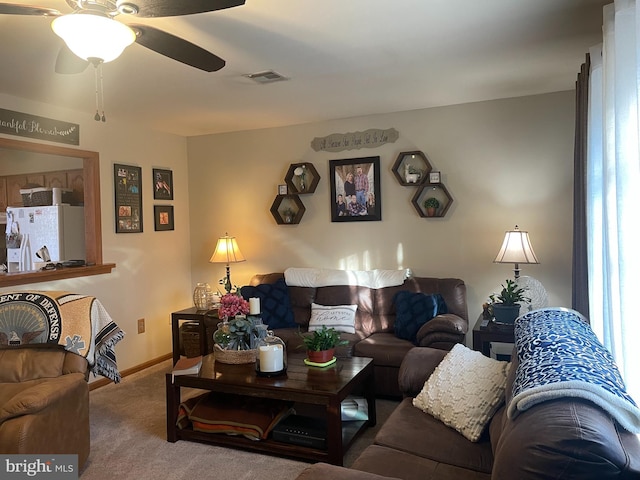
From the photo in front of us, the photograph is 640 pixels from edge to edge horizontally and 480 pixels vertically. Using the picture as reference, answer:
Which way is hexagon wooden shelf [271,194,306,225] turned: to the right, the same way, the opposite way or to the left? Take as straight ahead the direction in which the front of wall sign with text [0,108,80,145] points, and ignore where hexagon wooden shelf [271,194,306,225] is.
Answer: to the right

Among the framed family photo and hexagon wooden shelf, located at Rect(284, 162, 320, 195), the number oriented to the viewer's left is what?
0

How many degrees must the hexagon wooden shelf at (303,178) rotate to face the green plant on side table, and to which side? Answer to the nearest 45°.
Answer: approximately 45° to its left

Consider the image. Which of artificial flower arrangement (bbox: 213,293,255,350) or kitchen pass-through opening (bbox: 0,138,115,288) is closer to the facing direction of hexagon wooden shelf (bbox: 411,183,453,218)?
the artificial flower arrangement

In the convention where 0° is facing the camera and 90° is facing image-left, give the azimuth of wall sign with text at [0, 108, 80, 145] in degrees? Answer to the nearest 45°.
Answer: approximately 315°

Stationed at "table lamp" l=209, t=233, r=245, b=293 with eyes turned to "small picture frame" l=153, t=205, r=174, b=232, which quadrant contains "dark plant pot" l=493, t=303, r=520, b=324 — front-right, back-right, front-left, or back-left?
back-left

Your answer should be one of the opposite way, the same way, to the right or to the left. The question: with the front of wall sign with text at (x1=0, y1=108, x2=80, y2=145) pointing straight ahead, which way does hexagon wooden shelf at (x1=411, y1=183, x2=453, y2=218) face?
to the right

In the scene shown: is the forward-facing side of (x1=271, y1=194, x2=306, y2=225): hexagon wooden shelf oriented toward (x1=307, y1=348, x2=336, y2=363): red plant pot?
yes

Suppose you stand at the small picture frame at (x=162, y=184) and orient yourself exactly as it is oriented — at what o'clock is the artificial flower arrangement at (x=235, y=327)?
The artificial flower arrangement is roughly at 1 o'clock from the small picture frame.

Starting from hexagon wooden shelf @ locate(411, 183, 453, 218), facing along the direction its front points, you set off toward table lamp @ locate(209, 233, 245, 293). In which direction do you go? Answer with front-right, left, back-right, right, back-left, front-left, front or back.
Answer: right

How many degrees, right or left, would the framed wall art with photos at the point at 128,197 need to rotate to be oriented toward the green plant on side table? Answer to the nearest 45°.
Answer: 0° — it already faces it

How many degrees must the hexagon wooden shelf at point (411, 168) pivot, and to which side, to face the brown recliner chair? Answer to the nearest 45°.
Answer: approximately 45° to its right
